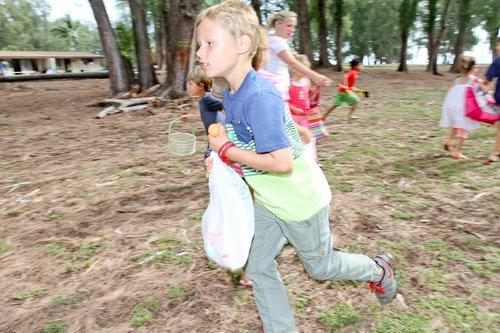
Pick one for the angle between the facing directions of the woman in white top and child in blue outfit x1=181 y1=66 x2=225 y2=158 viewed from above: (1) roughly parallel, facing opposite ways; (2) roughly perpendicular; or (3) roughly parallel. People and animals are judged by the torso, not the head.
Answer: roughly parallel, facing opposite ways

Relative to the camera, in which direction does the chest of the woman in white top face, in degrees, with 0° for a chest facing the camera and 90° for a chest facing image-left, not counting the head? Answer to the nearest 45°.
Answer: approximately 270°

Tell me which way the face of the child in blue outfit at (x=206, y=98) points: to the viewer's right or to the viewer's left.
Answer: to the viewer's left

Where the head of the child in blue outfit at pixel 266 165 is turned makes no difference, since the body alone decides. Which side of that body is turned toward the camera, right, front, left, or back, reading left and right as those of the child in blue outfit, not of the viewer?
left

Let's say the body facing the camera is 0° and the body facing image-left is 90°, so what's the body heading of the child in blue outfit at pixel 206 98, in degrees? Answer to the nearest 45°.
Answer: approximately 90°

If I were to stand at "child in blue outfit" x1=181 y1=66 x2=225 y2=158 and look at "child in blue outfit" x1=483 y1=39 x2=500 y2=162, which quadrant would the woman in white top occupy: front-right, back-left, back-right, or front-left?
front-left

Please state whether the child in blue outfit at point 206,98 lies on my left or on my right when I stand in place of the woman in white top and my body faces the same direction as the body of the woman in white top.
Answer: on my right

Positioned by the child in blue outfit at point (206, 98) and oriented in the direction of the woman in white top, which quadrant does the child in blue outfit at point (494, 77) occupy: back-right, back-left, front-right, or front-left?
front-right

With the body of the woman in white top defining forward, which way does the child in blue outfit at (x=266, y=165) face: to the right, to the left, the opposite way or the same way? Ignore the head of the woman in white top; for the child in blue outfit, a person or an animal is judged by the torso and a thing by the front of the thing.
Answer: the opposite way

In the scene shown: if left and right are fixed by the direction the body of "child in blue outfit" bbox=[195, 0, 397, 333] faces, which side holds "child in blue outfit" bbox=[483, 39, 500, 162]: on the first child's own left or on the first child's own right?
on the first child's own right

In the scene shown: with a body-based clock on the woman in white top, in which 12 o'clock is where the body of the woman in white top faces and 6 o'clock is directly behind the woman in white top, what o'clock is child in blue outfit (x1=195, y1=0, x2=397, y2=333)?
The child in blue outfit is roughly at 3 o'clock from the woman in white top.
